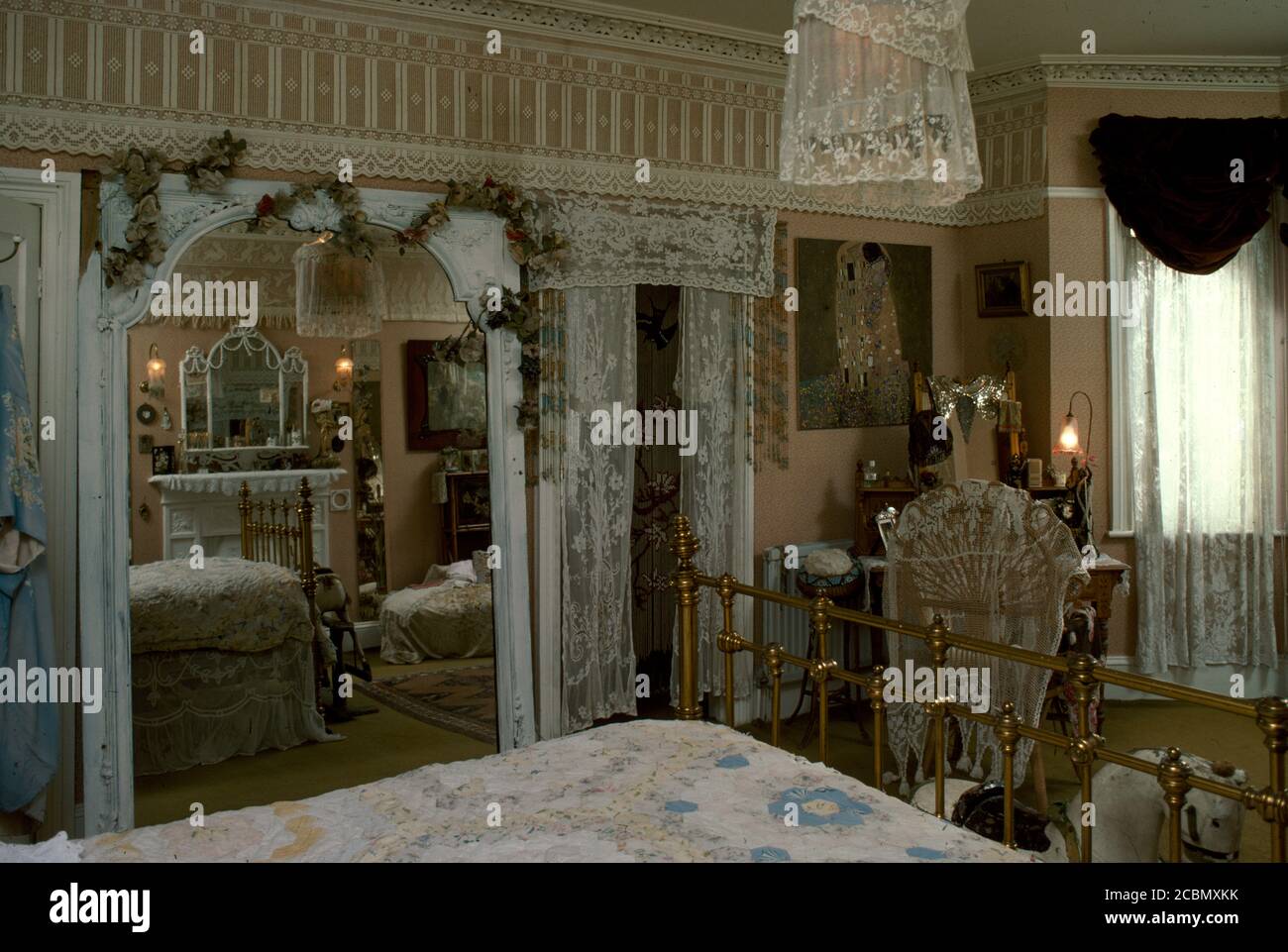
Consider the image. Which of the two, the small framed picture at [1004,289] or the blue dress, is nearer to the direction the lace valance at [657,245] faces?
the blue dress

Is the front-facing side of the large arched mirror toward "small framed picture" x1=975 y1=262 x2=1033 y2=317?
no

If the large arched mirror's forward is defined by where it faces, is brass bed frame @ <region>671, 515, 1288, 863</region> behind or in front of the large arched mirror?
in front

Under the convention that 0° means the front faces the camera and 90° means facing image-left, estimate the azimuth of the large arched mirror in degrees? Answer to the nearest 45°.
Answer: approximately 315°

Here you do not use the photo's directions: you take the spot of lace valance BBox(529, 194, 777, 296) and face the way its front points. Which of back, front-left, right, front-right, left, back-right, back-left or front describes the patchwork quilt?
front

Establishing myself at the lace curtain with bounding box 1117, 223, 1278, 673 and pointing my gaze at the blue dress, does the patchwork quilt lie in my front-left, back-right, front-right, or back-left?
front-left

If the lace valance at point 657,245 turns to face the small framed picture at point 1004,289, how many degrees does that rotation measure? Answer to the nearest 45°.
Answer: approximately 135° to its left

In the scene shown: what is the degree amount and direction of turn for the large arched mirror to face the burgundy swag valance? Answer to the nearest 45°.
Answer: approximately 45° to its left

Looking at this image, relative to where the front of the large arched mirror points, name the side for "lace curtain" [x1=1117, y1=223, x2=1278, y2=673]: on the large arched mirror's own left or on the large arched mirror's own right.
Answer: on the large arched mirror's own left

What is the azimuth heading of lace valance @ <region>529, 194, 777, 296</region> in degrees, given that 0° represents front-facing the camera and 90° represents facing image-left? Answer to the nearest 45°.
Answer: approximately 0°

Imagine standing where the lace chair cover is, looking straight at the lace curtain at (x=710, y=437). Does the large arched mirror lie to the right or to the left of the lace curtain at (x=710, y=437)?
left

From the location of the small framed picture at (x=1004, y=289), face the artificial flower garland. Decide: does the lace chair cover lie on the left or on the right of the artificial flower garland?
left

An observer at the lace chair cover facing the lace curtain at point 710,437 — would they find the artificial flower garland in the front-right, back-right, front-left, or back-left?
front-left
